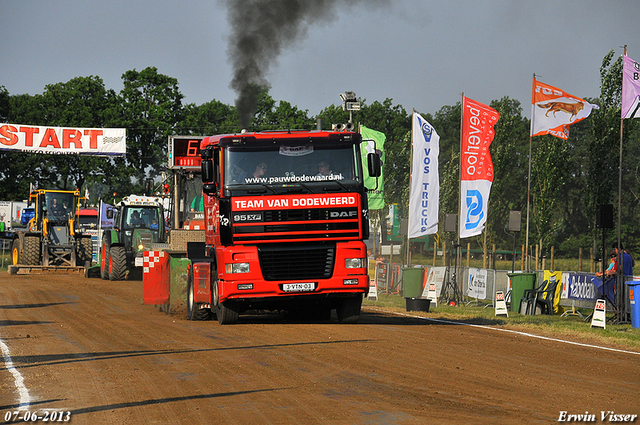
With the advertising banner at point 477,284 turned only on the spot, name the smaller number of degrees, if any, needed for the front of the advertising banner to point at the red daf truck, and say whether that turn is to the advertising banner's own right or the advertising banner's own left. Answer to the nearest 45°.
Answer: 0° — it already faces it

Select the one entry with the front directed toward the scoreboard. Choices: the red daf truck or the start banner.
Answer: the start banner

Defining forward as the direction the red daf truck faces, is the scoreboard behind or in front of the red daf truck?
behind

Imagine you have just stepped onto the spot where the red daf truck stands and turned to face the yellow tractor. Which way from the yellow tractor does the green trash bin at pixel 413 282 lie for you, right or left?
right

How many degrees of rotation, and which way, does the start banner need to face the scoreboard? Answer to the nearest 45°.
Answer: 0° — it already faces it

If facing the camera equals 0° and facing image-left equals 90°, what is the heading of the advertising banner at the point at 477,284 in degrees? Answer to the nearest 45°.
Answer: approximately 0°

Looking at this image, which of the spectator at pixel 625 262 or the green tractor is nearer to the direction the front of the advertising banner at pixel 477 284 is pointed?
the green tractor

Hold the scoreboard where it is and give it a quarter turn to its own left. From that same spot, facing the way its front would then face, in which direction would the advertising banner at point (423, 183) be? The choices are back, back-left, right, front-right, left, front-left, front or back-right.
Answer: front-left

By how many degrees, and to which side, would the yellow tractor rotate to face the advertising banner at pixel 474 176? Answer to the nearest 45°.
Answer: approximately 45° to its left
